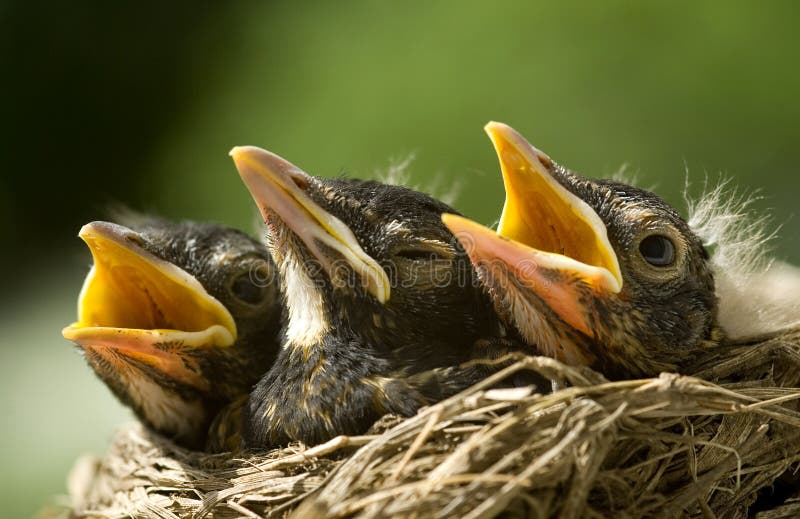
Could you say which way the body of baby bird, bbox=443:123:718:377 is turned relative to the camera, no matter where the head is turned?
to the viewer's left

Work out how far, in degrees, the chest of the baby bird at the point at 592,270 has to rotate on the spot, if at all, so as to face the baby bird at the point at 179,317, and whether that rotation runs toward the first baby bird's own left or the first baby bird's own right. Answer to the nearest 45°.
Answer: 0° — it already faces it

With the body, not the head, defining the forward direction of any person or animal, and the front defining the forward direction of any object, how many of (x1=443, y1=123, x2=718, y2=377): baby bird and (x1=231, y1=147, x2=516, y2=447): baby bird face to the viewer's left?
2

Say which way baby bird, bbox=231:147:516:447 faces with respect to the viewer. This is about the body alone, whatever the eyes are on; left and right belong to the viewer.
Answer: facing to the left of the viewer
